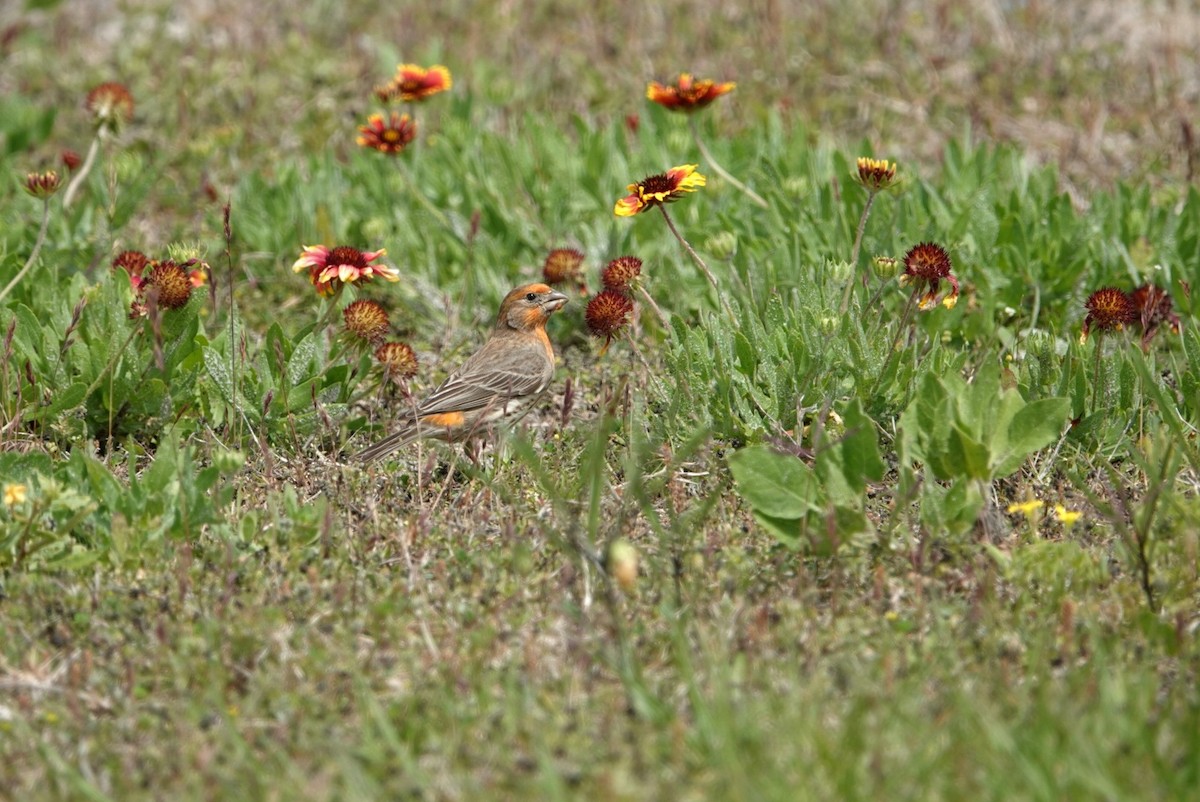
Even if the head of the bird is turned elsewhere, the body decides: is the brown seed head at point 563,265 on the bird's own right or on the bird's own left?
on the bird's own left

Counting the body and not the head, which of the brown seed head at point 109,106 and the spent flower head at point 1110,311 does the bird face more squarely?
the spent flower head

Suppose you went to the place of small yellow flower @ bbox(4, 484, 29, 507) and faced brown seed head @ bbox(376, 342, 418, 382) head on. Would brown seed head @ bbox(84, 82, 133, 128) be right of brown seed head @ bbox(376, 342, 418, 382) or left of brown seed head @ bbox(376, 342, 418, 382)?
left

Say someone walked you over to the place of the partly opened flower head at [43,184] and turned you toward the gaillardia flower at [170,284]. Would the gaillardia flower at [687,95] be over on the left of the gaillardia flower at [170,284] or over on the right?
left

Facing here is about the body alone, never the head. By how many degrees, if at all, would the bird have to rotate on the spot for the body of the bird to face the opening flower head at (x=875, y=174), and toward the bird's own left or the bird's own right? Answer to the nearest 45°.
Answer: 0° — it already faces it

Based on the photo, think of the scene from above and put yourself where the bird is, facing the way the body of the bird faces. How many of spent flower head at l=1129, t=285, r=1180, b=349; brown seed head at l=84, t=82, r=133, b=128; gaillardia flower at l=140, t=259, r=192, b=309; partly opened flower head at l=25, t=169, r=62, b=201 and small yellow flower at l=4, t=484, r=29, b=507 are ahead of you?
1

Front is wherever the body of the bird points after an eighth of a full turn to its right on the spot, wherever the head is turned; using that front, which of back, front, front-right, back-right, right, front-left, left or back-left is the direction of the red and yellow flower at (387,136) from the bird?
back-left

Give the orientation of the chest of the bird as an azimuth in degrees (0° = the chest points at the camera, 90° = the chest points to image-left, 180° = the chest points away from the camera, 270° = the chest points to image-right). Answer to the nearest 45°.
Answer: approximately 270°

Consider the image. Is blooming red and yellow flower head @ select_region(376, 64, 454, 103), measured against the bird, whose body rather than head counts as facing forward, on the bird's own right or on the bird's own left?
on the bird's own left

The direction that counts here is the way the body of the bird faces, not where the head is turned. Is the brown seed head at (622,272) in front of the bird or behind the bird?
in front

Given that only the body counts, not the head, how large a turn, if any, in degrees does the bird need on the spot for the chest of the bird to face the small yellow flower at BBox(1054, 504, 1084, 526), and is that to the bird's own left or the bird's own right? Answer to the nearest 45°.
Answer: approximately 45° to the bird's own right

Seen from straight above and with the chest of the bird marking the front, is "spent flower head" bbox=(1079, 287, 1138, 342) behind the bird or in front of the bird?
in front

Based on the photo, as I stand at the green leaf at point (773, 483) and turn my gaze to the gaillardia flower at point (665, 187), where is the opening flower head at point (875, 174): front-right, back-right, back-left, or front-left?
front-right

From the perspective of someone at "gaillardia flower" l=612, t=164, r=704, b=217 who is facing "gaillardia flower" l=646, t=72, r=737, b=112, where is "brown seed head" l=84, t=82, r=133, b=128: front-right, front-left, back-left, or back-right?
front-left

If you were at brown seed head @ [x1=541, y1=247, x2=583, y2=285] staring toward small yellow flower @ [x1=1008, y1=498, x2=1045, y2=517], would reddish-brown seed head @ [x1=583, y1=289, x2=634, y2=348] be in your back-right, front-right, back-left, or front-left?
front-right

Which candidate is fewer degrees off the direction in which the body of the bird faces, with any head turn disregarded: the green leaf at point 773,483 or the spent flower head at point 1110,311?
the spent flower head
